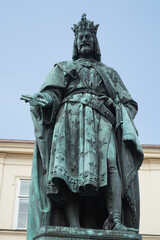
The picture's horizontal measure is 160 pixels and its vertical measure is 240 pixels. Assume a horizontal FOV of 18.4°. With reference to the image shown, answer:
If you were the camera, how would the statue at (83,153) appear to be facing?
facing the viewer
